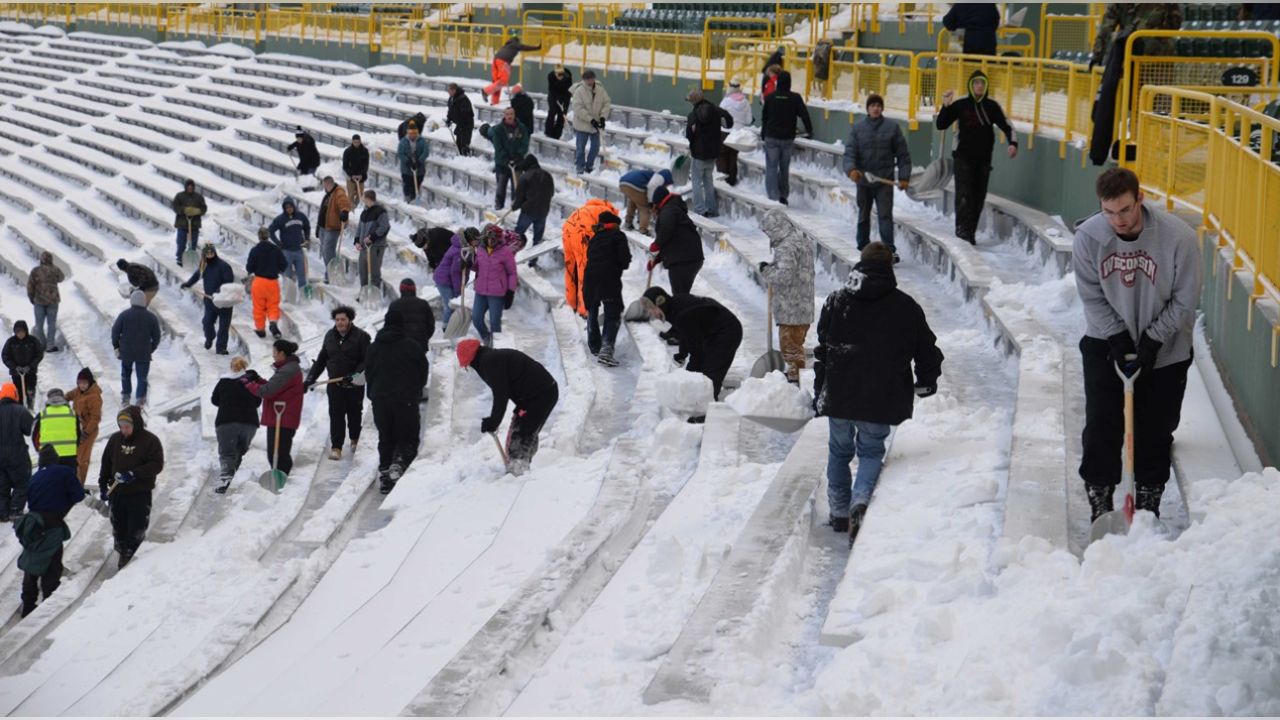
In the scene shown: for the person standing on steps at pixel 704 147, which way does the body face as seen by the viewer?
away from the camera

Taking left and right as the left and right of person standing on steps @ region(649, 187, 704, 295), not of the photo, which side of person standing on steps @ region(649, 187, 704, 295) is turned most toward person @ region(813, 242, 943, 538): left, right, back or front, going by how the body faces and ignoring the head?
left

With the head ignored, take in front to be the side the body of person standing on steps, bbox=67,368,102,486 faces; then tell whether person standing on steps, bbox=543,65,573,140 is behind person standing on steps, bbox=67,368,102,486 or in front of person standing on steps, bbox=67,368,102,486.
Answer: behind

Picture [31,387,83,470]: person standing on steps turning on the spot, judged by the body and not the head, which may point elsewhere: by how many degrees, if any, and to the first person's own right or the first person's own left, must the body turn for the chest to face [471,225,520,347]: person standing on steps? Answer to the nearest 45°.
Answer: approximately 90° to the first person's own right

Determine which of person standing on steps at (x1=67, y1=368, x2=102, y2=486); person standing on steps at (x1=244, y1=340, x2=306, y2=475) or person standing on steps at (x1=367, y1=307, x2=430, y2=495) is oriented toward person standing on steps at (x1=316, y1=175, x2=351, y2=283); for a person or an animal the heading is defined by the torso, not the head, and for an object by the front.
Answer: person standing on steps at (x1=367, y1=307, x2=430, y2=495)

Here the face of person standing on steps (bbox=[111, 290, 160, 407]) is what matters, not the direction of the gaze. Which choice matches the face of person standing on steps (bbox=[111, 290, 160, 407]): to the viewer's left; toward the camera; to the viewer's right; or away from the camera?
away from the camera

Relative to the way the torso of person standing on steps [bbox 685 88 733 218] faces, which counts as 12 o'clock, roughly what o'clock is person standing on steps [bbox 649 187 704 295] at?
person standing on steps [bbox 649 187 704 295] is roughly at 6 o'clock from person standing on steps [bbox 685 88 733 218].

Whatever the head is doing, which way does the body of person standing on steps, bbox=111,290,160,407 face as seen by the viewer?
away from the camera

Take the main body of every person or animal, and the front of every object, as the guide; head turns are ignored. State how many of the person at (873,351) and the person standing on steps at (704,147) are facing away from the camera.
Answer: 2

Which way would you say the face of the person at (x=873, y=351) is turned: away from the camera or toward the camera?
away from the camera

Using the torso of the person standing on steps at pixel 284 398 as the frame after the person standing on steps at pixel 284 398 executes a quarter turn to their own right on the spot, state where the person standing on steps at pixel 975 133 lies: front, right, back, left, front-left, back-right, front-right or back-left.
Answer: right

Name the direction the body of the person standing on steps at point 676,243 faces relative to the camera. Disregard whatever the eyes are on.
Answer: to the viewer's left

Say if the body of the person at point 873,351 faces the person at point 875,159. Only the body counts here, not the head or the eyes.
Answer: yes

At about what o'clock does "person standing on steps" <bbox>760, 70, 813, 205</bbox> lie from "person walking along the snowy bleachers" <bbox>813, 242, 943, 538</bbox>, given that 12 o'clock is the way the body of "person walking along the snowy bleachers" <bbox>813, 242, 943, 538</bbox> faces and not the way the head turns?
"person standing on steps" <bbox>760, 70, 813, 205</bbox> is roughly at 12 o'clock from "person walking along the snowy bleachers" <bbox>813, 242, 943, 538</bbox>.
